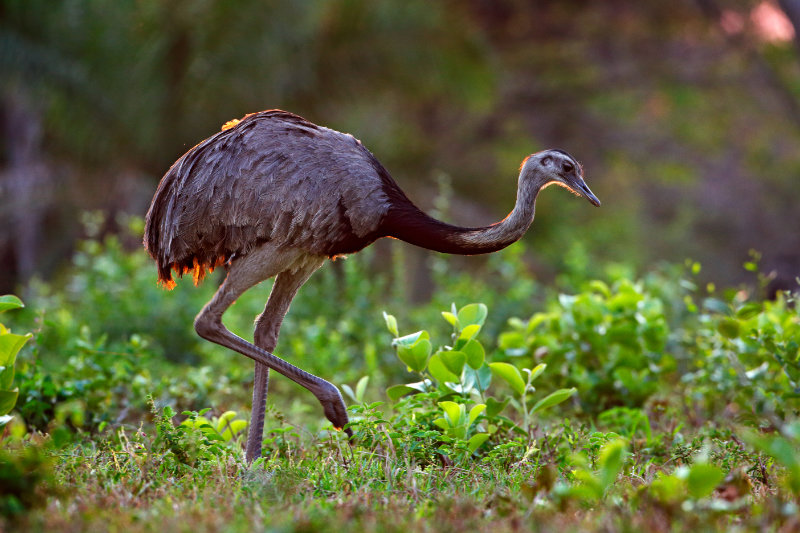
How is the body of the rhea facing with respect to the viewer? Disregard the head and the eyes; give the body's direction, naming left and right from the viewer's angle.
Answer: facing to the right of the viewer
